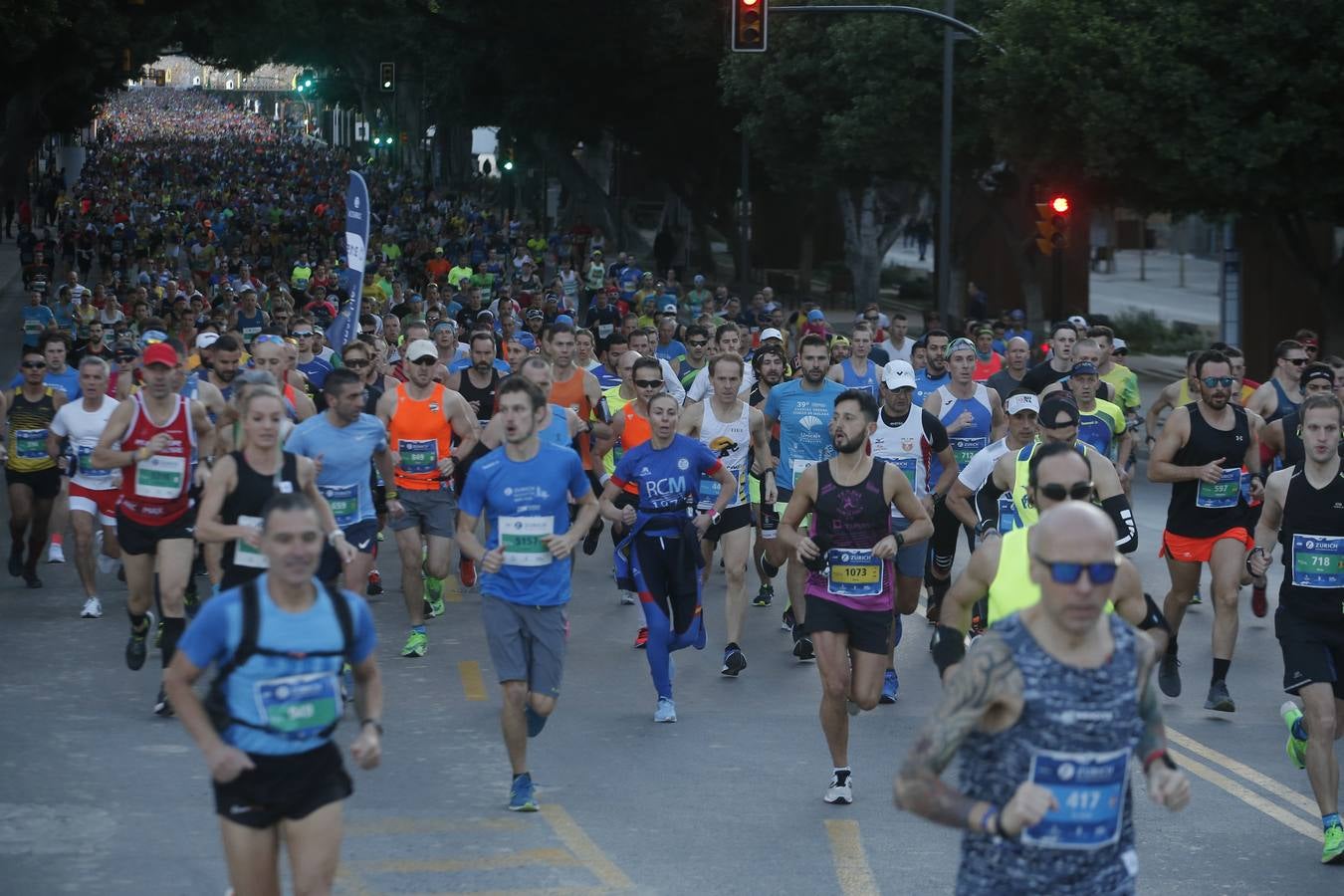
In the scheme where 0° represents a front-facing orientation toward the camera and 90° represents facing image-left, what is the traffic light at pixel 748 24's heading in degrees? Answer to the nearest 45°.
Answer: approximately 0°

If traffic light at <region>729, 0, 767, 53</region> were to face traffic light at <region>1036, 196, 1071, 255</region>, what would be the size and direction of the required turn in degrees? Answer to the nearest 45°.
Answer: approximately 135° to its left

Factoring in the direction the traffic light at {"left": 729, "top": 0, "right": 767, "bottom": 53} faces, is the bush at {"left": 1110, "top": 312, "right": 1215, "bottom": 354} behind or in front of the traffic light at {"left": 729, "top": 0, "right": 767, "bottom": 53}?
behind
